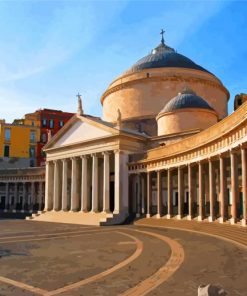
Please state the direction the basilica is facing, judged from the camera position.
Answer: facing the viewer and to the left of the viewer
